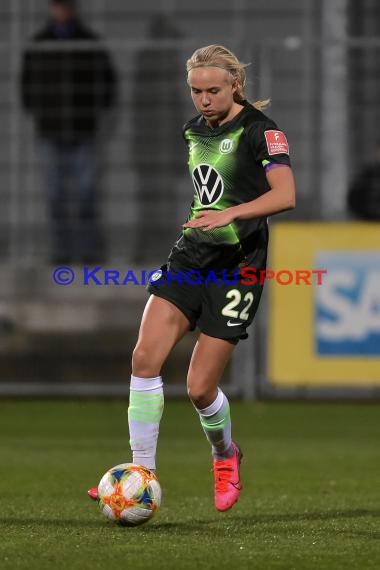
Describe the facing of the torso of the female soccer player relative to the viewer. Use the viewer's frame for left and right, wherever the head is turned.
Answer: facing the viewer and to the left of the viewer

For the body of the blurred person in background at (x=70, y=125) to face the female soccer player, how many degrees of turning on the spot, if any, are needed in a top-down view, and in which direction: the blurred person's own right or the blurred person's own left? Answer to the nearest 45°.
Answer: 0° — they already face them

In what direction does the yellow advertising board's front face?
toward the camera

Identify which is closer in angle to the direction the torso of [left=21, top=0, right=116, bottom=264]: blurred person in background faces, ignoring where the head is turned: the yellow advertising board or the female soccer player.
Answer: the female soccer player

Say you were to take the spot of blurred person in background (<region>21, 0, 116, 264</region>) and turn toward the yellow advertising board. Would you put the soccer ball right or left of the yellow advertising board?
right

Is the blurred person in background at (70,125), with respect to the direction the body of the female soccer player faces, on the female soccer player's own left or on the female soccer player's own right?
on the female soccer player's own right

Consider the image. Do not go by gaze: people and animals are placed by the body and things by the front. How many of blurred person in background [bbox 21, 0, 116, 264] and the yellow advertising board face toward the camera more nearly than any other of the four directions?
2

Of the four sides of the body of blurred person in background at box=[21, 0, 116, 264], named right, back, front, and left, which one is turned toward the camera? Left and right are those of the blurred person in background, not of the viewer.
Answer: front
